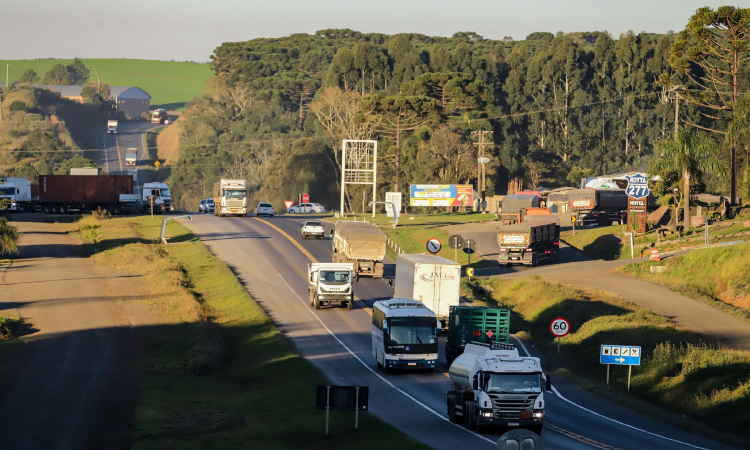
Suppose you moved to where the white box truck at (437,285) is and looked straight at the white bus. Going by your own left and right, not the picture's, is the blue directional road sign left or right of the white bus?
left

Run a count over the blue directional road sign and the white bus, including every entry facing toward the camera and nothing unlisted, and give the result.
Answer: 2

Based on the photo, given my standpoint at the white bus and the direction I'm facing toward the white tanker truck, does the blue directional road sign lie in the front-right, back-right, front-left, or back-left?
front-left

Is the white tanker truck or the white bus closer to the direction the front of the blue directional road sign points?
the white tanker truck

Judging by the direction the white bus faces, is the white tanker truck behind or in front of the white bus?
in front

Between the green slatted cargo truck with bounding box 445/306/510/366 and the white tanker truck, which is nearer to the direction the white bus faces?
the white tanker truck

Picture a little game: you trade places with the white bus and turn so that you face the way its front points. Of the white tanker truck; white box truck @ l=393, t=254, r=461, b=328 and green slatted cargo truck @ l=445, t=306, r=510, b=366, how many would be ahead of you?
1

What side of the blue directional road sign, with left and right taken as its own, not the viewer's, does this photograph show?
front

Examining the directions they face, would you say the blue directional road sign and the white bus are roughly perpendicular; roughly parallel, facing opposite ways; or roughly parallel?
roughly parallel

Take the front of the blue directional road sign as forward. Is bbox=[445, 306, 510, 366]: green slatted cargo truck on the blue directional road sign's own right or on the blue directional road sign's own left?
on the blue directional road sign's own right

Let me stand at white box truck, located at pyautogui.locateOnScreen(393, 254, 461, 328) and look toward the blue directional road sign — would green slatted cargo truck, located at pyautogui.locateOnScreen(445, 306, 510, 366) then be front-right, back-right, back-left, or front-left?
front-right

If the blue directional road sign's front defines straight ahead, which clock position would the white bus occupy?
The white bus is roughly at 3 o'clock from the blue directional road sign.

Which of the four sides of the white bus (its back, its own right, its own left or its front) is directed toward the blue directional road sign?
left
